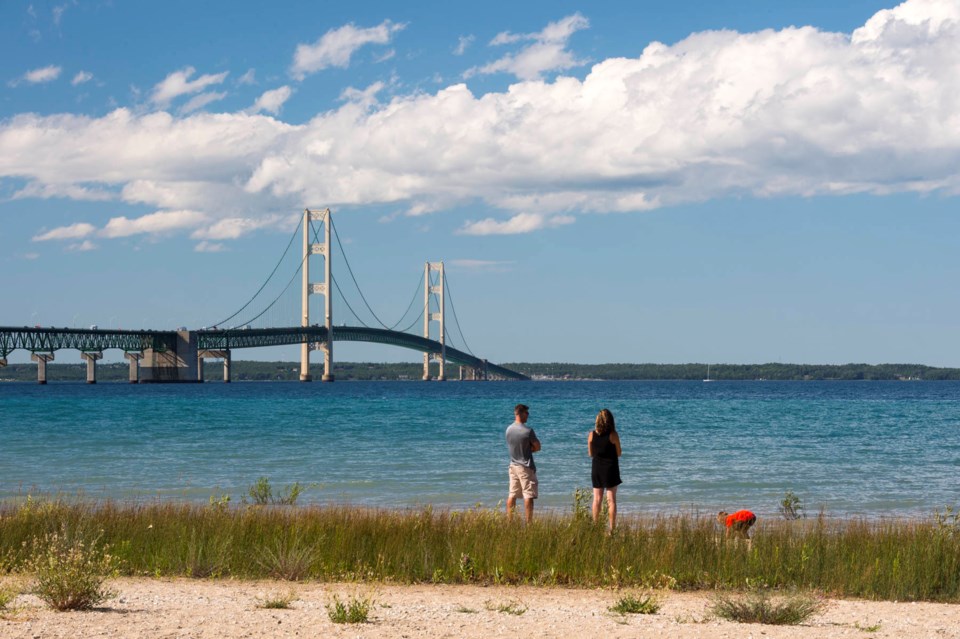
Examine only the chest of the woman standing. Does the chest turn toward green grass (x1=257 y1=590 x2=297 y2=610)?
no

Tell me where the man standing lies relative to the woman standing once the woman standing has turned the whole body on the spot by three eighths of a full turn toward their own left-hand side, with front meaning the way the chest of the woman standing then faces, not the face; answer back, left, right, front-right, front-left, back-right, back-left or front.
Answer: right

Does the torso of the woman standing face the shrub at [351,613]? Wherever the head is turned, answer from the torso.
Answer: no

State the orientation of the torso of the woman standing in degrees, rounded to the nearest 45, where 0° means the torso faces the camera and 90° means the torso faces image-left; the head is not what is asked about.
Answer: approximately 180°

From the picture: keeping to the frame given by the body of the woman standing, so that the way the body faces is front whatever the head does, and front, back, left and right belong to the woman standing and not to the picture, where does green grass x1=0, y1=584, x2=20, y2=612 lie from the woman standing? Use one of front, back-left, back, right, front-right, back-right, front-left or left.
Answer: back-left

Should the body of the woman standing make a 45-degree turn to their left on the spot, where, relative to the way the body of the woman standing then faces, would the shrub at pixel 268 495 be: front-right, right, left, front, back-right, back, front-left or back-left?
front

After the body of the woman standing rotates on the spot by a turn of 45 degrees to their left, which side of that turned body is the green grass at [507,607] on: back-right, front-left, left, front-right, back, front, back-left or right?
back-left

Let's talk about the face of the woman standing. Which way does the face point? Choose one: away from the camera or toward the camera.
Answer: away from the camera

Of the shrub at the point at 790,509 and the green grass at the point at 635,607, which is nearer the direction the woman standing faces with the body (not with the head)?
the shrub

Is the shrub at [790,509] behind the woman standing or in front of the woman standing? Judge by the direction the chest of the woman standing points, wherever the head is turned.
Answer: in front

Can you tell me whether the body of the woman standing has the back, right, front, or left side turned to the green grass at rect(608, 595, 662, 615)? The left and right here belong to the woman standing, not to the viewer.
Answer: back
